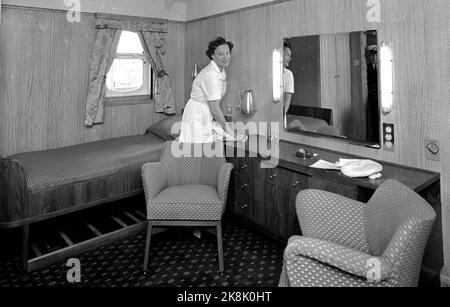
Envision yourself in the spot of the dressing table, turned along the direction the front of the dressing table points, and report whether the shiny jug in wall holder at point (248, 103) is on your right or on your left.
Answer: on your right

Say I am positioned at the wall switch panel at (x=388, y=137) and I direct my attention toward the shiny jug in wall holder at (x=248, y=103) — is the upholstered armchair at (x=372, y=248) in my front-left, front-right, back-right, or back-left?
back-left

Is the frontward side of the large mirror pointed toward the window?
no

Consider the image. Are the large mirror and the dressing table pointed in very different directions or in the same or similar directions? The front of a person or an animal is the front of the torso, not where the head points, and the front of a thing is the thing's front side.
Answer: same or similar directions

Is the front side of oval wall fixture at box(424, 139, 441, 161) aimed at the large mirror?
no

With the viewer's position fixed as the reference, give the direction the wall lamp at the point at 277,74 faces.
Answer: facing the viewer and to the left of the viewer

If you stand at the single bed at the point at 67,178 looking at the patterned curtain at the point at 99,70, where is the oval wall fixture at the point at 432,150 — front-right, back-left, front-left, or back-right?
back-right

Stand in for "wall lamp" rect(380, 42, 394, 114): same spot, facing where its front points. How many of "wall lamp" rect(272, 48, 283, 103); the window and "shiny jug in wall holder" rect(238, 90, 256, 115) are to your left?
0

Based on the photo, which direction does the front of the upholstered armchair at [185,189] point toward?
toward the camera

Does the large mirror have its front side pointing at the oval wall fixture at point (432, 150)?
no
